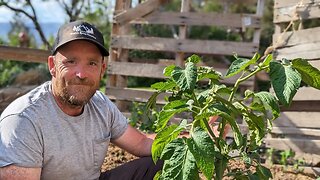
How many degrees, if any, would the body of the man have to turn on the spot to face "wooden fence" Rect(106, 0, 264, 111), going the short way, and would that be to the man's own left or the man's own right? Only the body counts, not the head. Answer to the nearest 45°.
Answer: approximately 135° to the man's own left

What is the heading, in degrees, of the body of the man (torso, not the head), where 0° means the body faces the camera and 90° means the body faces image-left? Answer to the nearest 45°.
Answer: approximately 315°

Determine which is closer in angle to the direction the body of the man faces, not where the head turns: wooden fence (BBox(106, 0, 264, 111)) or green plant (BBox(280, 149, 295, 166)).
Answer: the green plant

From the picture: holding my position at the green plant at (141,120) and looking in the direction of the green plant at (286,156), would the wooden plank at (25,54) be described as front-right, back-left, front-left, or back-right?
back-left

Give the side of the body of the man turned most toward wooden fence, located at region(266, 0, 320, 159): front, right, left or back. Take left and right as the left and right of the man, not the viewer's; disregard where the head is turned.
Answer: left

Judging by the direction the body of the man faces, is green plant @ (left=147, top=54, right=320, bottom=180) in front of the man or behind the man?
in front
